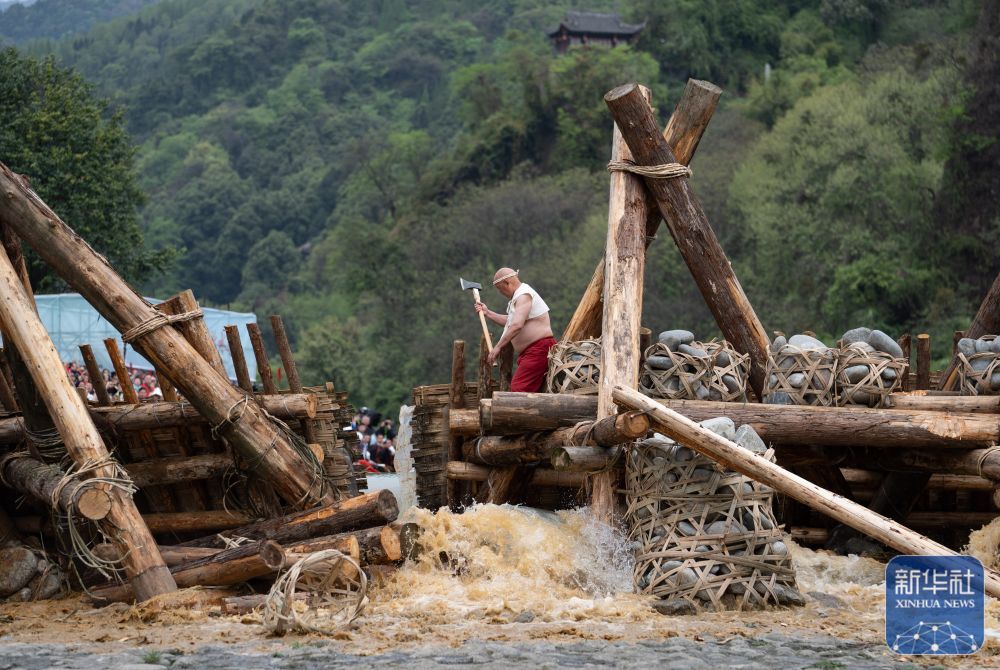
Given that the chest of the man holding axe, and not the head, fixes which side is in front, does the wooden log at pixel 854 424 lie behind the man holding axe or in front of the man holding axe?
behind

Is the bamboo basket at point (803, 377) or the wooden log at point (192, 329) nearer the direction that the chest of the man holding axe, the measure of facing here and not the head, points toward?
the wooden log

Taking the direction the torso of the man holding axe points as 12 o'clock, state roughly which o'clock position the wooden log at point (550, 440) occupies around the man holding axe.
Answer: The wooden log is roughly at 9 o'clock from the man holding axe.

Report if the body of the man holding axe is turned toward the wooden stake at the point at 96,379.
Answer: yes

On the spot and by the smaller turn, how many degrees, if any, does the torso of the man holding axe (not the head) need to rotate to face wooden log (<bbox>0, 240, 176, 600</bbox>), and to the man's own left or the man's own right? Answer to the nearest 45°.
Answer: approximately 45° to the man's own left

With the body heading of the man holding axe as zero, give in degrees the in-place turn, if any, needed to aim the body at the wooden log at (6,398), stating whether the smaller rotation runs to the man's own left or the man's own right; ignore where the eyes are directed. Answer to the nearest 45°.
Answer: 0° — they already face it

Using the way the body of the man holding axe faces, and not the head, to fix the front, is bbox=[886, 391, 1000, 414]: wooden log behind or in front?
behind

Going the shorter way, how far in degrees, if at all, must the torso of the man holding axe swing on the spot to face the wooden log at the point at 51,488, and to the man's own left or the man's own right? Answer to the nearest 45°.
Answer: approximately 45° to the man's own left

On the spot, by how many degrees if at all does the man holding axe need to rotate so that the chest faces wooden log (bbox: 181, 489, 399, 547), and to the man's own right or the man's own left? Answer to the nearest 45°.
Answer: approximately 45° to the man's own left

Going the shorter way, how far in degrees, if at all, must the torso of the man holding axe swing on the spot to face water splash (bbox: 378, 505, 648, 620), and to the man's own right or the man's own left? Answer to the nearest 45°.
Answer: approximately 90° to the man's own left

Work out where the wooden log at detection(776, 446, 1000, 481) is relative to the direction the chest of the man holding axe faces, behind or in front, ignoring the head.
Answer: behind

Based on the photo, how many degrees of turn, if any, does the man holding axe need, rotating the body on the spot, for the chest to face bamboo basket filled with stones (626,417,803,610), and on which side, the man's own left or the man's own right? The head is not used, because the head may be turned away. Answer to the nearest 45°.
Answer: approximately 90° to the man's own left

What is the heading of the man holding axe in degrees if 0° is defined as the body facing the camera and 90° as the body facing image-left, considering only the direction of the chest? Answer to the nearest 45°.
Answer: approximately 90°
